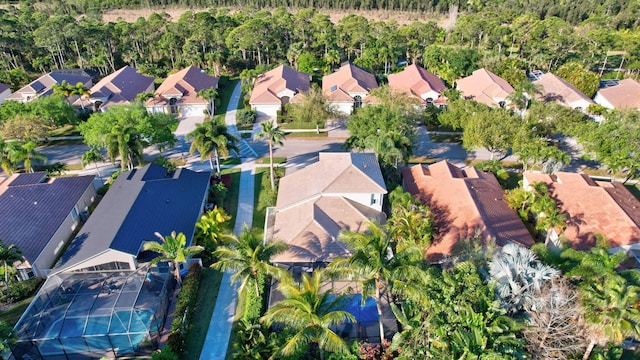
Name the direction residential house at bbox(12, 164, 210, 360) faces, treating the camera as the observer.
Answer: facing away from the viewer

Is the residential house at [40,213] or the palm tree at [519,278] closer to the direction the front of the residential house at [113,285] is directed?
the residential house

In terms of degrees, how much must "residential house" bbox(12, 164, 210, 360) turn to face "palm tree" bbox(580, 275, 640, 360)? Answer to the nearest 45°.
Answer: approximately 135° to its right

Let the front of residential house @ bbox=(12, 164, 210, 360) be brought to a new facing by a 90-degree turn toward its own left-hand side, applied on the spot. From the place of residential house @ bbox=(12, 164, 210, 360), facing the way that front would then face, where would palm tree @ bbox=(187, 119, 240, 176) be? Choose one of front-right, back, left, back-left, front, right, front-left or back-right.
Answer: back-right

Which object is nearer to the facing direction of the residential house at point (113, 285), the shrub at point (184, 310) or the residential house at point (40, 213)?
the residential house

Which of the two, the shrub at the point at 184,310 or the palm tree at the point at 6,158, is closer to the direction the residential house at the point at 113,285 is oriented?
the palm tree

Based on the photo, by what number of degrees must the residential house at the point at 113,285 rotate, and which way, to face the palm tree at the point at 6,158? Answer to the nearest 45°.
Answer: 0° — it already faces it

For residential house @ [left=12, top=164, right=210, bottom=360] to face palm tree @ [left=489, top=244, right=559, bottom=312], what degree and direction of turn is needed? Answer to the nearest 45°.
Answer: approximately 135° to its right

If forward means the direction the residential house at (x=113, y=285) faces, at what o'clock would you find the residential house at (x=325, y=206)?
the residential house at (x=325, y=206) is roughly at 3 o'clock from the residential house at (x=113, y=285).

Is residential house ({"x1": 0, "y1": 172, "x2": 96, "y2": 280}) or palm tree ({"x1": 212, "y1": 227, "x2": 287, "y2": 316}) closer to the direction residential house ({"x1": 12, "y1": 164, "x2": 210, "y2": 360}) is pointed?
the residential house

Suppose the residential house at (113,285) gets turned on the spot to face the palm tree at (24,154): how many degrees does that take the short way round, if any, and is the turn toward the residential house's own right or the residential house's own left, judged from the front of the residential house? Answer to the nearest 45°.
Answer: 0° — it already faces it

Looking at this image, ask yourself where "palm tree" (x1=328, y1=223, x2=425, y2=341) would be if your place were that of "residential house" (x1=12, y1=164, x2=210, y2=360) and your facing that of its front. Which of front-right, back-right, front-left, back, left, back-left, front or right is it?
back-right

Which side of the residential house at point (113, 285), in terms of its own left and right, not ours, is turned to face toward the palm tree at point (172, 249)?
right
